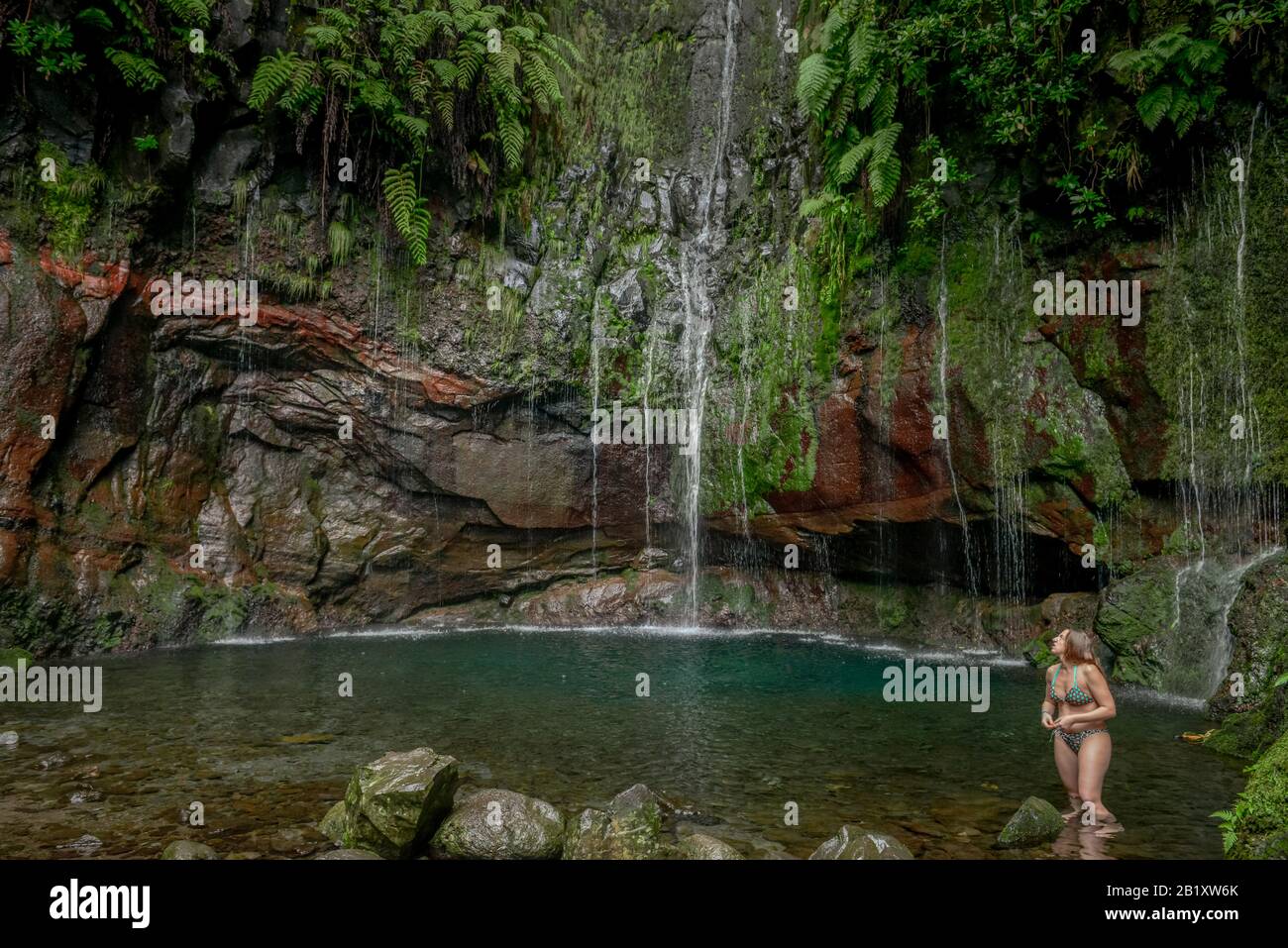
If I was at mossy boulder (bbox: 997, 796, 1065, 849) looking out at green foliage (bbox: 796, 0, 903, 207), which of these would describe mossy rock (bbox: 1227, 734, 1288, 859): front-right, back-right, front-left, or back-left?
back-right

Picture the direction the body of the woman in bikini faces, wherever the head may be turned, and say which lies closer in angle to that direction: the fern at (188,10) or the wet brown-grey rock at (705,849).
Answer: the wet brown-grey rock

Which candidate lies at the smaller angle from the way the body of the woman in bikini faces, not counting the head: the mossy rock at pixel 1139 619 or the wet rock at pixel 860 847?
the wet rock

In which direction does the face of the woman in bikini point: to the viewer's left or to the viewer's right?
to the viewer's left

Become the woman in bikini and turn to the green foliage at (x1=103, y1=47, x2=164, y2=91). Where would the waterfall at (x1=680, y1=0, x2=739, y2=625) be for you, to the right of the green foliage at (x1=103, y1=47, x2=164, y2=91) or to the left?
right

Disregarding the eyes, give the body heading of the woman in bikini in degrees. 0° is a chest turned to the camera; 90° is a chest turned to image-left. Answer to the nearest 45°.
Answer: approximately 45°

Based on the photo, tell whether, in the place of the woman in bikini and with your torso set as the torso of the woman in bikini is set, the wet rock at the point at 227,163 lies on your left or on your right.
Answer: on your right
